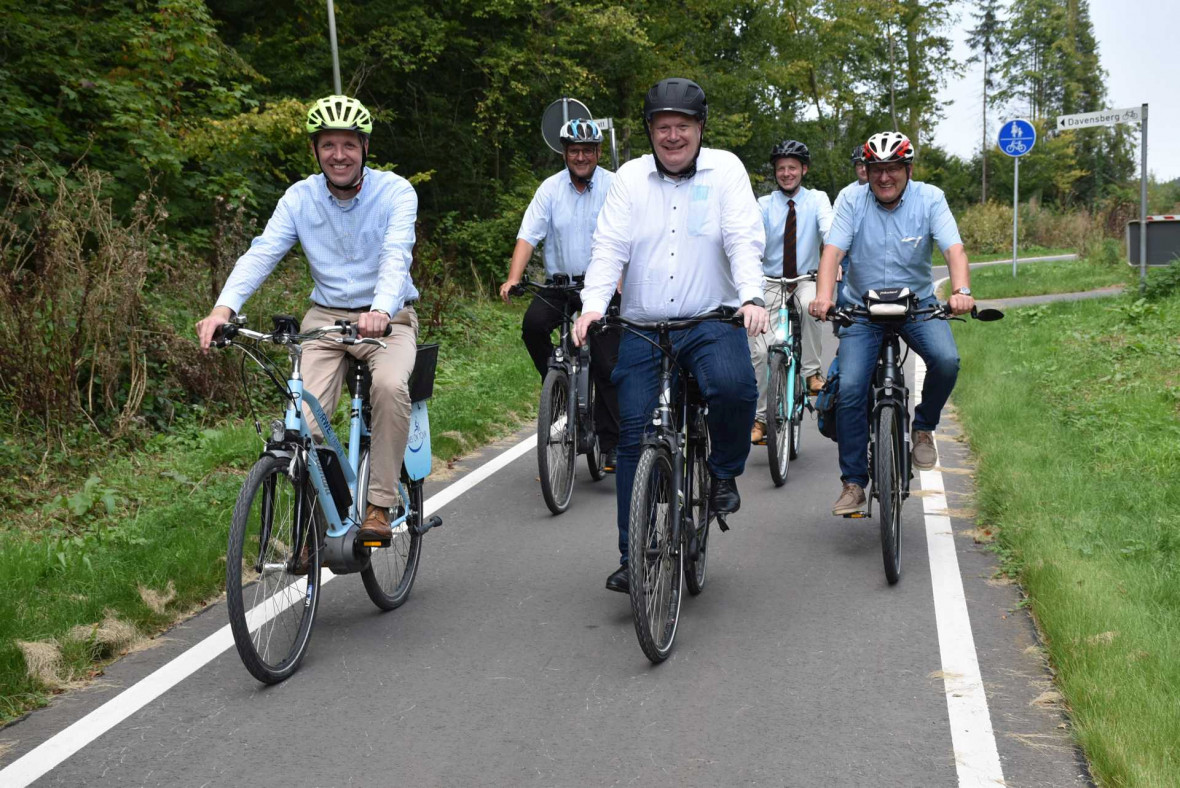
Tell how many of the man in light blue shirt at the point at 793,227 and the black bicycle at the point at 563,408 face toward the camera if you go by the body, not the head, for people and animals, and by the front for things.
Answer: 2

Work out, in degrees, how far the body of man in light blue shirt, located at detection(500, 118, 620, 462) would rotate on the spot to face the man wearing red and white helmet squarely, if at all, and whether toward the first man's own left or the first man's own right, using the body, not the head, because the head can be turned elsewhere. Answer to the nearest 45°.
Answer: approximately 45° to the first man's own left

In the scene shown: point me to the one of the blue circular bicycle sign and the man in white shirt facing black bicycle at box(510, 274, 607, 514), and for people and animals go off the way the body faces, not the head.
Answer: the blue circular bicycle sign

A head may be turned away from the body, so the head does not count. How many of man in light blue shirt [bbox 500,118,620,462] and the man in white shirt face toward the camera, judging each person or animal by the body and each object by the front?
2

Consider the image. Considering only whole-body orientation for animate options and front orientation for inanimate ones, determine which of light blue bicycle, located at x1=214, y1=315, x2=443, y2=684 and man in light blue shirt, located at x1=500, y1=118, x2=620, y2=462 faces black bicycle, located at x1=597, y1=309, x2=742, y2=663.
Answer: the man in light blue shirt
